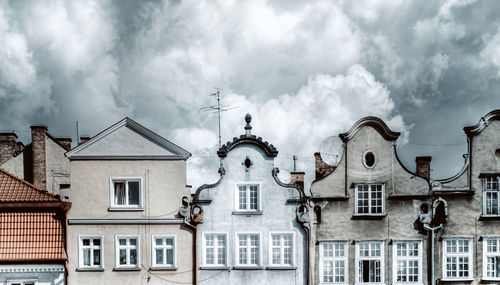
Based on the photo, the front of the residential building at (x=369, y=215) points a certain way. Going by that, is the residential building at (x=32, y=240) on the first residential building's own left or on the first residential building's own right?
on the first residential building's own right

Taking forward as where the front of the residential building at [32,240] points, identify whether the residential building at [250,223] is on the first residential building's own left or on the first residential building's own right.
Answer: on the first residential building's own left

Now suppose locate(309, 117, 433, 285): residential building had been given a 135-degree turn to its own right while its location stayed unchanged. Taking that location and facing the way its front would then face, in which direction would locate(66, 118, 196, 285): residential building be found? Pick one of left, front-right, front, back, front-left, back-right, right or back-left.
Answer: front-left

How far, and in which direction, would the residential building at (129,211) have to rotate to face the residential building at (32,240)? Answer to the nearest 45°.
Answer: approximately 90° to its right

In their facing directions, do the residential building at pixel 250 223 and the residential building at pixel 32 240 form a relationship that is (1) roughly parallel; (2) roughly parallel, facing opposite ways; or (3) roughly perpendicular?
roughly parallel

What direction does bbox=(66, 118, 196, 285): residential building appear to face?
toward the camera

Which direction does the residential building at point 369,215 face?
toward the camera

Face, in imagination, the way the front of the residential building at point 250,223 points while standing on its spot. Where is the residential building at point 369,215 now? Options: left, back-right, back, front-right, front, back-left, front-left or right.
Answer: left

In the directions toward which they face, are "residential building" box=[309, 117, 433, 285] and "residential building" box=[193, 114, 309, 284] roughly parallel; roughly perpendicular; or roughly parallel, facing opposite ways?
roughly parallel

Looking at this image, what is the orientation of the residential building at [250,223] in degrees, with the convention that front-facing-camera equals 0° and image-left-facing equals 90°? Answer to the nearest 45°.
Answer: approximately 0°

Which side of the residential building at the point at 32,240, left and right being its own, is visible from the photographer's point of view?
front

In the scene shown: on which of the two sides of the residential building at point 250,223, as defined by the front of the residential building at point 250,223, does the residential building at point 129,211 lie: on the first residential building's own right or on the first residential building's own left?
on the first residential building's own right

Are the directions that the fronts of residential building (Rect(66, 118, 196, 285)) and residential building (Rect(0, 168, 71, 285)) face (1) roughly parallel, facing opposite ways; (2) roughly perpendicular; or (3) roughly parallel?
roughly parallel
